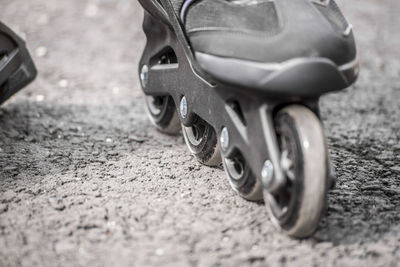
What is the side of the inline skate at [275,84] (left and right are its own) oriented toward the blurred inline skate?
back
